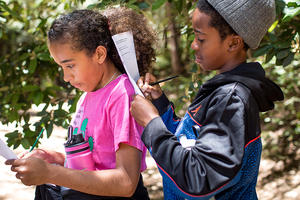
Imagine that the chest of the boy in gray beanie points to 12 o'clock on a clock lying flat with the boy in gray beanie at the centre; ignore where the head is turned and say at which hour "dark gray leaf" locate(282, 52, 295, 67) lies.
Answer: The dark gray leaf is roughly at 4 o'clock from the boy in gray beanie.

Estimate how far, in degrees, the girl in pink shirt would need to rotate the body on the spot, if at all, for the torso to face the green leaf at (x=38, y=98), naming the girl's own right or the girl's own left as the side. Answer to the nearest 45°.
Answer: approximately 90° to the girl's own right

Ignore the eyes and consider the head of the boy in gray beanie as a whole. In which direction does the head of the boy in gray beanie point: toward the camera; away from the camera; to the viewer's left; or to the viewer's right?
to the viewer's left

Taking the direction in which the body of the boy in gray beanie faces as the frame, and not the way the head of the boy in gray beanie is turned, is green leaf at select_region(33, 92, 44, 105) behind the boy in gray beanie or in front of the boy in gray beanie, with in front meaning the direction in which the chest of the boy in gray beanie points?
in front

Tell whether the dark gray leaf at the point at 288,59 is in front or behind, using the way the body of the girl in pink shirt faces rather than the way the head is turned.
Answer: behind

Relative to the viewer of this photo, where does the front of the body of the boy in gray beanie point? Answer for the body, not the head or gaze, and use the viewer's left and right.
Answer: facing to the left of the viewer

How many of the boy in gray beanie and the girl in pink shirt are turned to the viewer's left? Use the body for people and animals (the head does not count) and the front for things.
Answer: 2

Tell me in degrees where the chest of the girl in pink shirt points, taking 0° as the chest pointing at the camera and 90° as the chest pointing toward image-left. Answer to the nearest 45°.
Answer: approximately 90°

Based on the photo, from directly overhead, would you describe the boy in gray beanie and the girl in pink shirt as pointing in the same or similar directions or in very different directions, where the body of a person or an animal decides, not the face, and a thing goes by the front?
same or similar directions

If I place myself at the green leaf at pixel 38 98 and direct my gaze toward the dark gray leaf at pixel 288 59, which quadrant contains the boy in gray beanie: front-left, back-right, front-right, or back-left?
front-right

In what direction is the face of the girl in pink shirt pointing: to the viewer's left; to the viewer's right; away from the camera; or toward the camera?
to the viewer's left

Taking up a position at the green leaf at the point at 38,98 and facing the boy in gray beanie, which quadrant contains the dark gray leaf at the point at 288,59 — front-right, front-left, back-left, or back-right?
front-left
